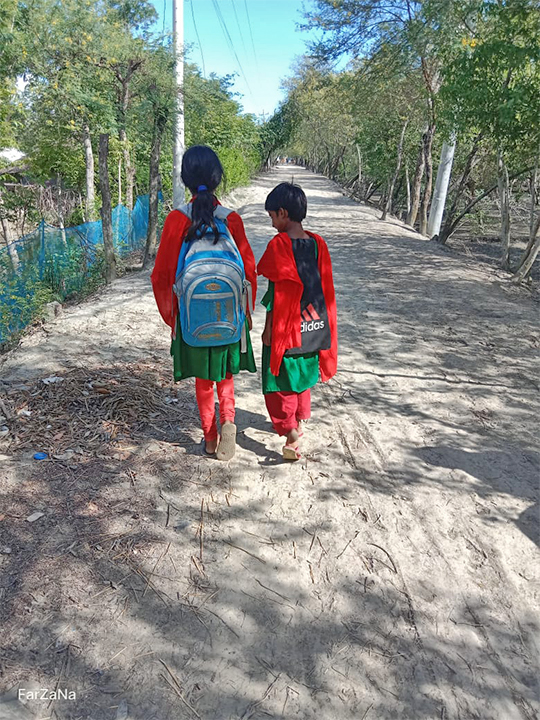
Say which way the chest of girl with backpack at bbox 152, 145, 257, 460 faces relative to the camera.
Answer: away from the camera

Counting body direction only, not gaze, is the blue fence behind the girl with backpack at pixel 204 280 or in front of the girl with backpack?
in front

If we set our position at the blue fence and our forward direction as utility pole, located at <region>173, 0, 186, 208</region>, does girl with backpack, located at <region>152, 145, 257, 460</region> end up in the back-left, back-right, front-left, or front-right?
back-right

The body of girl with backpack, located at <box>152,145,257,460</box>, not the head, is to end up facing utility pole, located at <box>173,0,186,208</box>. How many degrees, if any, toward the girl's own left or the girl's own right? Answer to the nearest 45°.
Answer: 0° — they already face it

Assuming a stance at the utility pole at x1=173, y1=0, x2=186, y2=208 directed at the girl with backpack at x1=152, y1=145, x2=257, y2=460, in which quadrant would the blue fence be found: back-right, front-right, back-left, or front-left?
front-right

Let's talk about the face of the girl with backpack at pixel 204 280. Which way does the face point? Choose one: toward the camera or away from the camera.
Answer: away from the camera

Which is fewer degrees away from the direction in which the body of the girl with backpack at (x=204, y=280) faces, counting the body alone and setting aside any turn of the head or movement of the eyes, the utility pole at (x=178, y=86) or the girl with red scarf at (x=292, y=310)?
the utility pole

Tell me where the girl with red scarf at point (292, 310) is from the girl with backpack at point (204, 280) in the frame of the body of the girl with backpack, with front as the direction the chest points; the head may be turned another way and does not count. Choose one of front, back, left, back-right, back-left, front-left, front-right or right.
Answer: right

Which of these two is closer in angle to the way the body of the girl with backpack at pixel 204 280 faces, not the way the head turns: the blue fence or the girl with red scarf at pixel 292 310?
the blue fence
